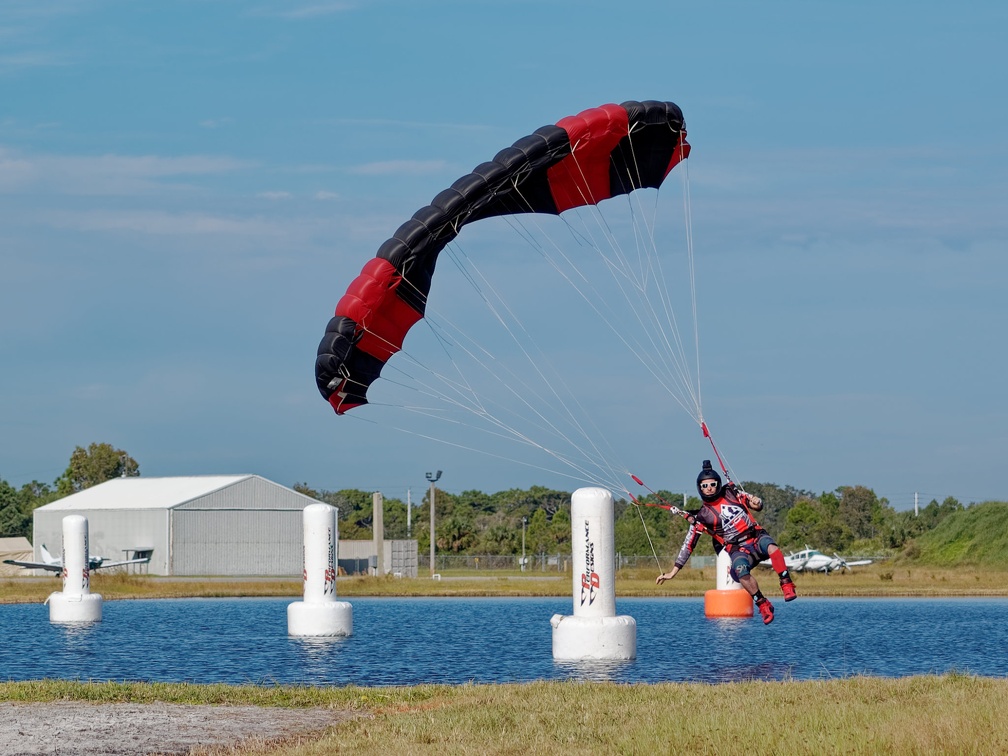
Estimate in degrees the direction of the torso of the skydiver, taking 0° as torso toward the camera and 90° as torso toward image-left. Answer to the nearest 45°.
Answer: approximately 0°

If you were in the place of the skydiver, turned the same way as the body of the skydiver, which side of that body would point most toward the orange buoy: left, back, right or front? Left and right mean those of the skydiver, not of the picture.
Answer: back
